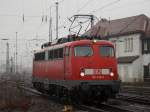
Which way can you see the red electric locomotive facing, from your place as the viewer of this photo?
facing the viewer and to the right of the viewer
